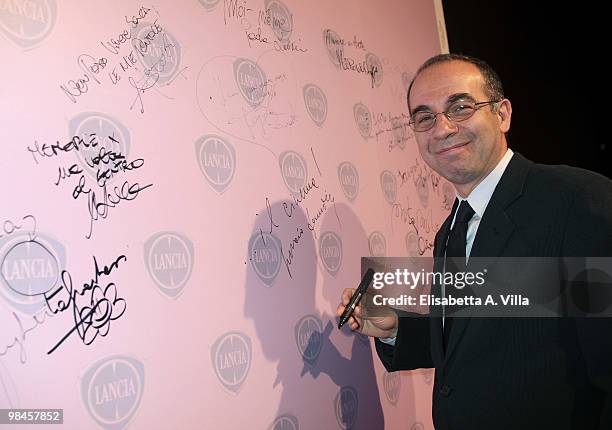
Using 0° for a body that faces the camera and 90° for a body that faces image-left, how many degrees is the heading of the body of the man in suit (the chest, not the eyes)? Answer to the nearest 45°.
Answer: approximately 45°
